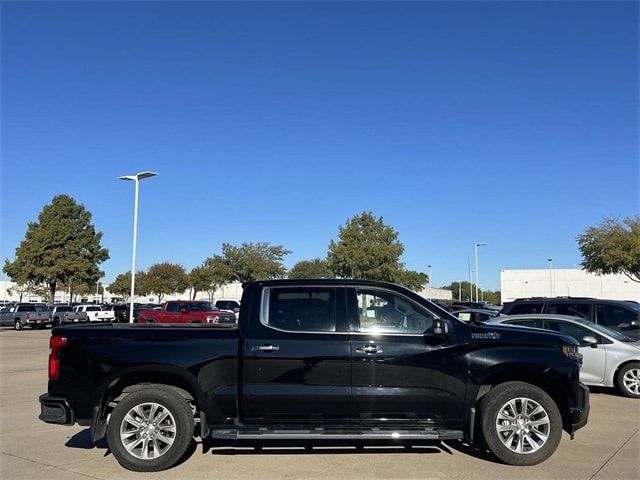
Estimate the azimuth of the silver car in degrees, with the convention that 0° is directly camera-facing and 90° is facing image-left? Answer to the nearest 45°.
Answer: approximately 270°

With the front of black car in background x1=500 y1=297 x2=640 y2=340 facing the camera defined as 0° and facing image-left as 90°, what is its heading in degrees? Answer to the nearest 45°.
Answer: approximately 270°

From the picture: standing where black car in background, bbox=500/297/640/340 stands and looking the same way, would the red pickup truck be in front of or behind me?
behind

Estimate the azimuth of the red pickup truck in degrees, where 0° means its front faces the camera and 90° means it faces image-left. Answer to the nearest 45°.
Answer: approximately 315°

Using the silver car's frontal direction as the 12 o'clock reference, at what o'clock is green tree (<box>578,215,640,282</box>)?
The green tree is roughly at 9 o'clock from the silver car.

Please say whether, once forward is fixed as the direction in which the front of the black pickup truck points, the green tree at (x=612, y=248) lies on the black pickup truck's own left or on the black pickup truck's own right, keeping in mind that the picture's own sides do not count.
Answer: on the black pickup truck's own left

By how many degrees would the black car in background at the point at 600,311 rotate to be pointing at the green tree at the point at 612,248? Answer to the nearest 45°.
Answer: approximately 90° to its left

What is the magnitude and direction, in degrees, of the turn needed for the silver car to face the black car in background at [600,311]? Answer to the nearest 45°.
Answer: approximately 90° to its left

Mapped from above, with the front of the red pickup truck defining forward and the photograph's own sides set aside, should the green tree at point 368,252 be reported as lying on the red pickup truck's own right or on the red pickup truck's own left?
on the red pickup truck's own left

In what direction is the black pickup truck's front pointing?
to the viewer's right
